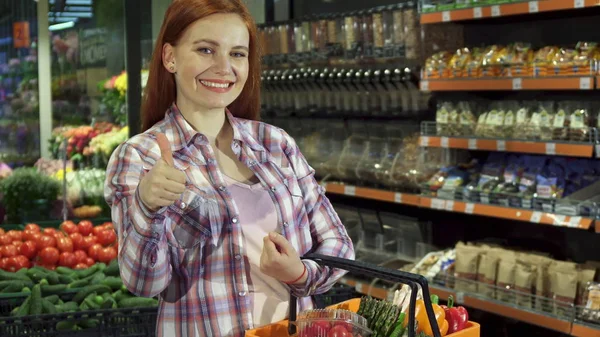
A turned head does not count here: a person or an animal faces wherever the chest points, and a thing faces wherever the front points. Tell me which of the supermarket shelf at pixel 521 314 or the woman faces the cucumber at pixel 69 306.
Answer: the supermarket shelf

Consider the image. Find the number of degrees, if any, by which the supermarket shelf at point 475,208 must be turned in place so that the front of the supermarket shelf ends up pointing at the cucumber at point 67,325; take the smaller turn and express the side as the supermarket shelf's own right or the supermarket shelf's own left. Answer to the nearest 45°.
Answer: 0° — it already faces it

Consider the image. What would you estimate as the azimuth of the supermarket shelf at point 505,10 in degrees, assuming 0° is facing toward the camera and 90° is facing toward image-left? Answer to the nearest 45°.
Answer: approximately 45°

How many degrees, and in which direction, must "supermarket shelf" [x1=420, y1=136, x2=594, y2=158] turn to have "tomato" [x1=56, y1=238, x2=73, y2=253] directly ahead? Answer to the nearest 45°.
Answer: approximately 45° to its right
